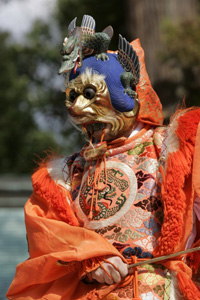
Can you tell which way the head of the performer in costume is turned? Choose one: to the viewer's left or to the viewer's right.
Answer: to the viewer's left

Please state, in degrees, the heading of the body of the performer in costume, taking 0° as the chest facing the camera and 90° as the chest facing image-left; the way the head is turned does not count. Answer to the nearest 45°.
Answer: approximately 45°
